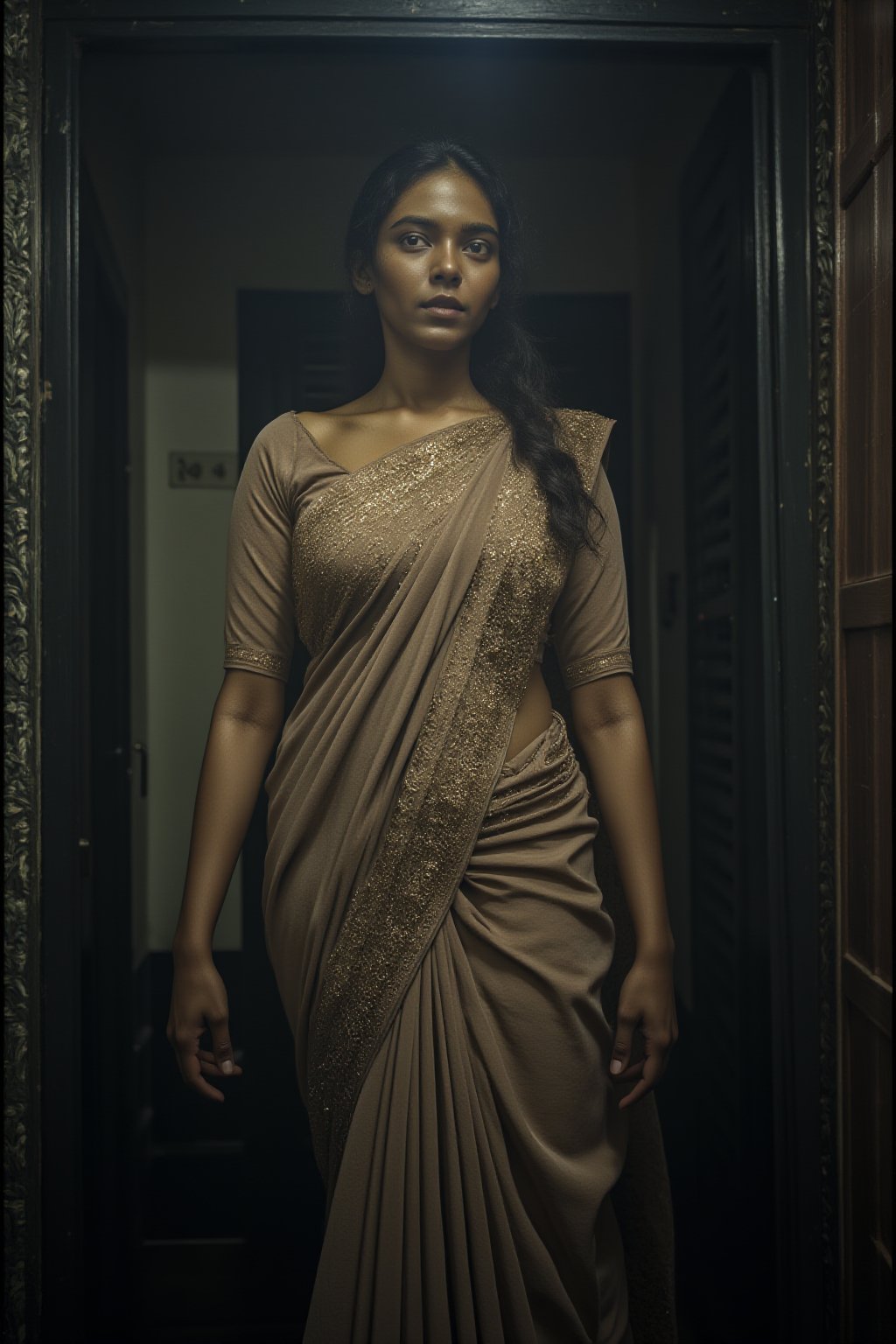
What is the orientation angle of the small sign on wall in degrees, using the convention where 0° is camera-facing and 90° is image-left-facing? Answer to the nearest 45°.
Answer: approximately 0°

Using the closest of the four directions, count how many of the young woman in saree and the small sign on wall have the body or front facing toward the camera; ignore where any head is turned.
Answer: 2

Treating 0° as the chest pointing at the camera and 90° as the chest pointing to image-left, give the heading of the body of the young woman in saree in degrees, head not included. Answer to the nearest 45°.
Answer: approximately 0°

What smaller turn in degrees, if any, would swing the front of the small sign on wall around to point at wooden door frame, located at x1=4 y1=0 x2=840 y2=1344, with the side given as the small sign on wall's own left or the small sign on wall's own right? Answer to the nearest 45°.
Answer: approximately 45° to the small sign on wall's own left
